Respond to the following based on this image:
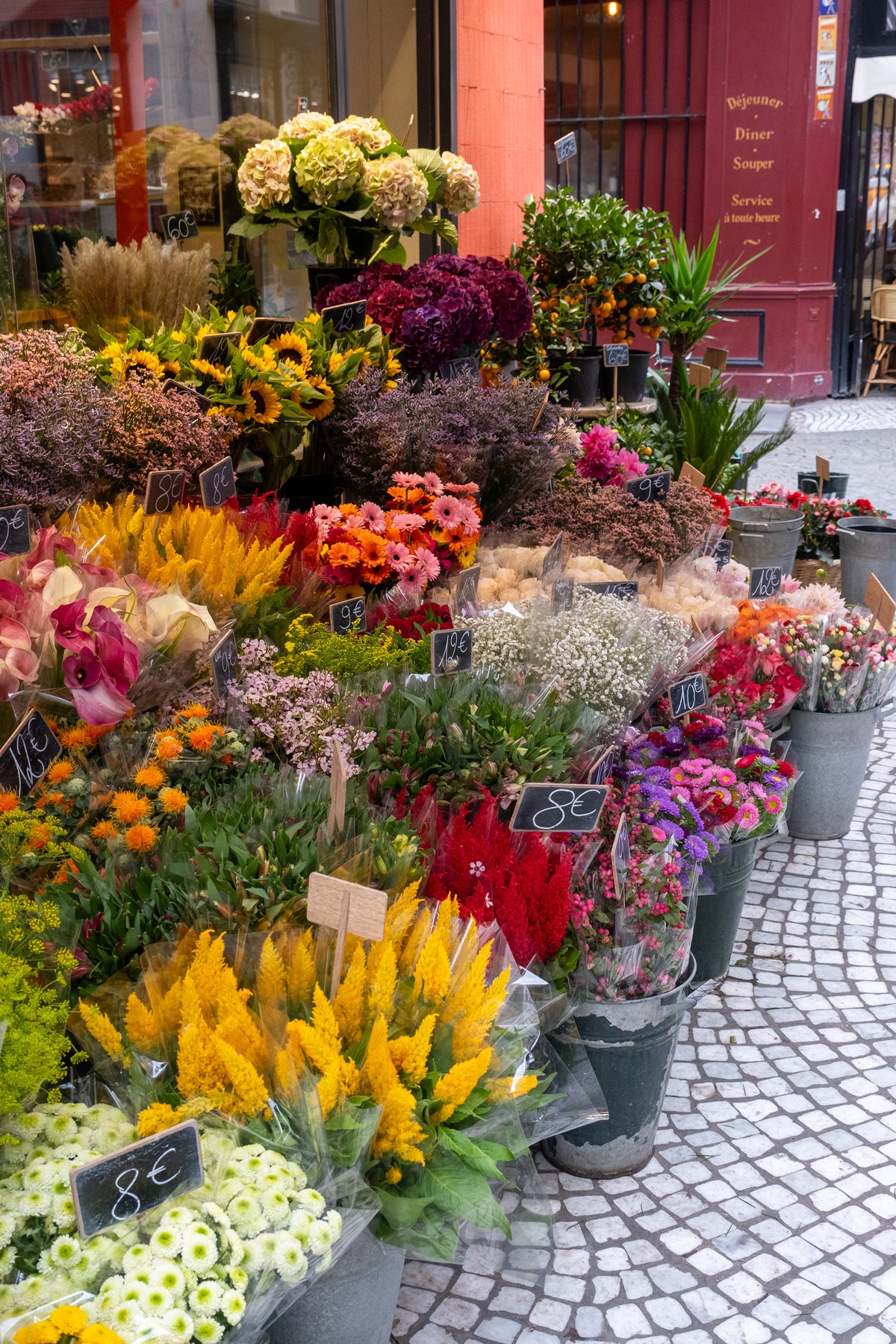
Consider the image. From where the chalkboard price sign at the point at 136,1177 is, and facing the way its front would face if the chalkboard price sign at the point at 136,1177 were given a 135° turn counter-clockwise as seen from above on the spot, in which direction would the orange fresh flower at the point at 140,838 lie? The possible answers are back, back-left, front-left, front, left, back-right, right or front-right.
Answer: front-left

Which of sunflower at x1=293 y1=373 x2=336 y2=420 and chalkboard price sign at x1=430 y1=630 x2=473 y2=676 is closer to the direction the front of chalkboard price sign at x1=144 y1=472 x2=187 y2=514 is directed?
the chalkboard price sign

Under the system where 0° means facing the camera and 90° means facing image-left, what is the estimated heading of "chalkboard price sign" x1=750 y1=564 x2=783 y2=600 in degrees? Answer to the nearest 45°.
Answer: approximately 0°

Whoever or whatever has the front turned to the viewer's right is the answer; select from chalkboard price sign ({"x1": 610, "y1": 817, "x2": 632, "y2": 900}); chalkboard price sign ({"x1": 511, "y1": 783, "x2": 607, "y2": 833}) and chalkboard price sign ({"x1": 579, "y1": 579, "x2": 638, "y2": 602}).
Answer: chalkboard price sign ({"x1": 610, "y1": 817, "x2": 632, "y2": 900})

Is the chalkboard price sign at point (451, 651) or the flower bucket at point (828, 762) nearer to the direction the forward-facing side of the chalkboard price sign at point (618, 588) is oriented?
the chalkboard price sign

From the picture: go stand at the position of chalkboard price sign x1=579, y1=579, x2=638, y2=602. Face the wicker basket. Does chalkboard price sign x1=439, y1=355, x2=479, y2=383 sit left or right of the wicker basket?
left
